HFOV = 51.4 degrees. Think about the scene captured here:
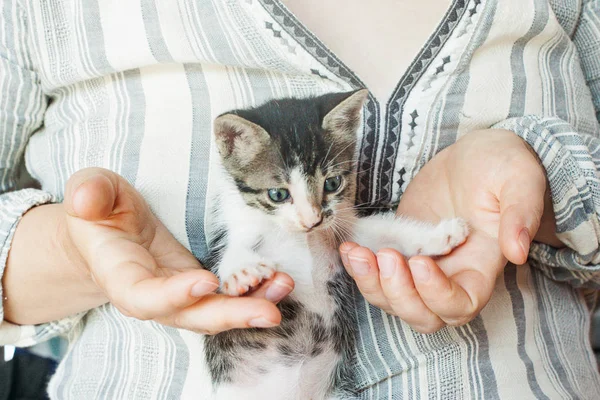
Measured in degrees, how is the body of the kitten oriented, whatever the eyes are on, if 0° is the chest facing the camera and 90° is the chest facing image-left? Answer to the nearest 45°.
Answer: approximately 0°
